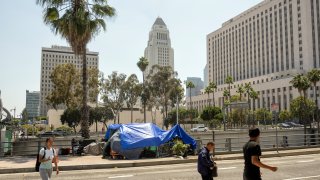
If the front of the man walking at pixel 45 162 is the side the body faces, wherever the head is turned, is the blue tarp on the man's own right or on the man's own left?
on the man's own left
